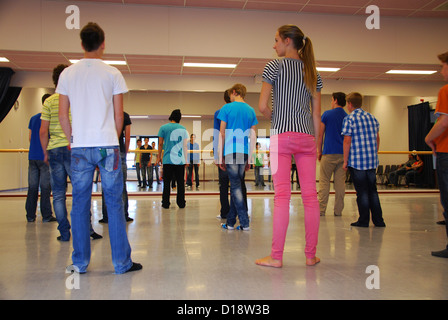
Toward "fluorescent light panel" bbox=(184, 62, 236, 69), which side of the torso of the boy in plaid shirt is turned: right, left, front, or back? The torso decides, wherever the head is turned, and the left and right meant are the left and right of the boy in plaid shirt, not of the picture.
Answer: front

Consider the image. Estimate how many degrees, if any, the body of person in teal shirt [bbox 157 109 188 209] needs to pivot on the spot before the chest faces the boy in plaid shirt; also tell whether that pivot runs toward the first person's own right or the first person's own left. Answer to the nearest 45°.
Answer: approximately 135° to the first person's own right

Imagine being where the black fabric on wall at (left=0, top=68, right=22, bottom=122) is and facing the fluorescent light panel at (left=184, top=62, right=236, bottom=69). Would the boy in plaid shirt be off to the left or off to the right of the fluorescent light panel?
right

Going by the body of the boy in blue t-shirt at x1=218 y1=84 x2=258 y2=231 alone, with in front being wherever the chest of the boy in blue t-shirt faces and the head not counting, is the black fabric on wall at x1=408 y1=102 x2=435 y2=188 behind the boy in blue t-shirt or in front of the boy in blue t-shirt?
in front

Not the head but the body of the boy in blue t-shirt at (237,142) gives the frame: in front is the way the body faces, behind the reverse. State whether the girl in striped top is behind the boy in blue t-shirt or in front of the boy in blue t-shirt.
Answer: behind

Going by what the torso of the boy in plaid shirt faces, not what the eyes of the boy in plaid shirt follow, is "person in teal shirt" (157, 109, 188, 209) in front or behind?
in front

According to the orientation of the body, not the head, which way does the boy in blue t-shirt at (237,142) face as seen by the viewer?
away from the camera

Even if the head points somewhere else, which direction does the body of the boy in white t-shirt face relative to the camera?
away from the camera

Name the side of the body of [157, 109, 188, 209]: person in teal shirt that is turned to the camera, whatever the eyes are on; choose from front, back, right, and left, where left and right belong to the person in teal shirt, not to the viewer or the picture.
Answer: back

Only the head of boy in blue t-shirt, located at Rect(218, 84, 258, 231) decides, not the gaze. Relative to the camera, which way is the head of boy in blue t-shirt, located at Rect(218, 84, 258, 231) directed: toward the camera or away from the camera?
away from the camera

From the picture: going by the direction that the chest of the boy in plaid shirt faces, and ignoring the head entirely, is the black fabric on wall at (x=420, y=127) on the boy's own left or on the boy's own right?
on the boy's own right

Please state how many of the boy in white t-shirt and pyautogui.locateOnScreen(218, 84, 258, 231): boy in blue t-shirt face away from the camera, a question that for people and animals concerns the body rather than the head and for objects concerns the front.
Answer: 2

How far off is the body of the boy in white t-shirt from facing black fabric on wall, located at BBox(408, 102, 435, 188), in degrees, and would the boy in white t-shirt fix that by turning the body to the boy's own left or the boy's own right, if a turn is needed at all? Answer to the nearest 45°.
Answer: approximately 45° to the boy's own right

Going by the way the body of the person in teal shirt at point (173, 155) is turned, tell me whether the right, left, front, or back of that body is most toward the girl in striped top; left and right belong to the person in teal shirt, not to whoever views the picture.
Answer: back

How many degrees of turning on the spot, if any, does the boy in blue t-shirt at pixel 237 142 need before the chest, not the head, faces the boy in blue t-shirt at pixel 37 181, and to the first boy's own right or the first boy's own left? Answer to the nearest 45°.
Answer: approximately 90° to the first boy's own left

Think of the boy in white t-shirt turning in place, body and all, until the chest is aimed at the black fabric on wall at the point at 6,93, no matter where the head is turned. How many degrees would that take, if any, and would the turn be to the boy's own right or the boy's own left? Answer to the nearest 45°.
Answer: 0° — they already face it

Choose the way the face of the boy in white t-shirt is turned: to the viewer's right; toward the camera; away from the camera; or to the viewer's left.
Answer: away from the camera
